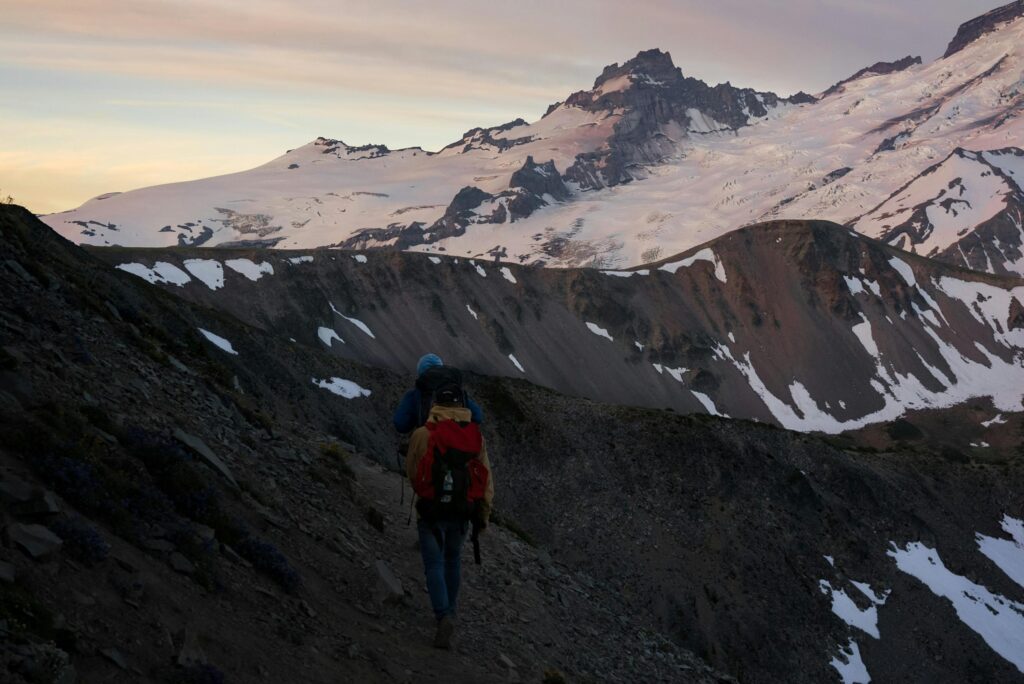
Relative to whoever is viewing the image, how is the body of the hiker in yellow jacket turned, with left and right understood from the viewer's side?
facing away from the viewer

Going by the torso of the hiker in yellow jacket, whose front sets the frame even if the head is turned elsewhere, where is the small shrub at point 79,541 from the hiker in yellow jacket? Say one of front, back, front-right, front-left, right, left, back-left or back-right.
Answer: back-left

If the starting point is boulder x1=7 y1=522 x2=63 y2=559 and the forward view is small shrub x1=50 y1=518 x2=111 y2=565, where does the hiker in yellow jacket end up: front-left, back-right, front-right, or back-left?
front-right

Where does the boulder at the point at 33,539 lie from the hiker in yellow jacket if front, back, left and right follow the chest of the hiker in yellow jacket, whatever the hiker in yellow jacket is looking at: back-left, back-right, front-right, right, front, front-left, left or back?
back-left
